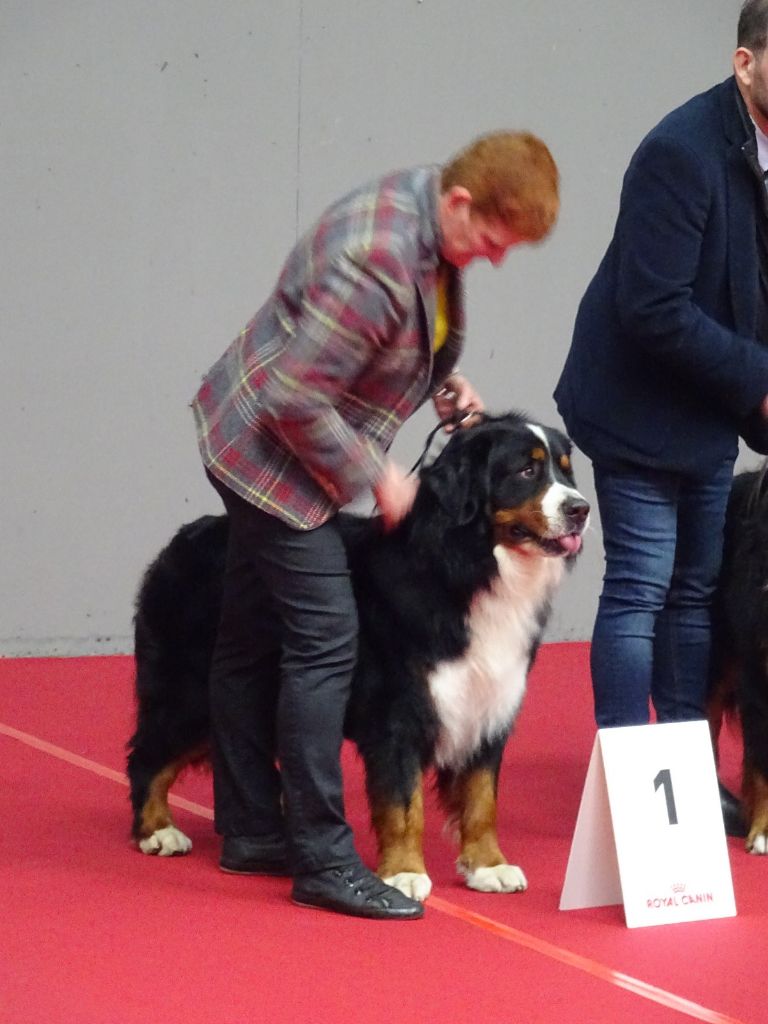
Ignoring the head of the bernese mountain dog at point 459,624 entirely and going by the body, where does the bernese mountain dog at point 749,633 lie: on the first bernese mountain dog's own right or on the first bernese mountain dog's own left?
on the first bernese mountain dog's own left

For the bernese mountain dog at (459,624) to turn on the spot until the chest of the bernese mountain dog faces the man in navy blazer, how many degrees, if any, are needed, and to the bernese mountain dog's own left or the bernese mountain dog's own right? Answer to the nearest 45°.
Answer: approximately 90° to the bernese mountain dog's own left

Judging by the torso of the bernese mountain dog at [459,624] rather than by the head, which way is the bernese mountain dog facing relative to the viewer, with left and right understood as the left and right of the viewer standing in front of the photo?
facing the viewer and to the right of the viewer

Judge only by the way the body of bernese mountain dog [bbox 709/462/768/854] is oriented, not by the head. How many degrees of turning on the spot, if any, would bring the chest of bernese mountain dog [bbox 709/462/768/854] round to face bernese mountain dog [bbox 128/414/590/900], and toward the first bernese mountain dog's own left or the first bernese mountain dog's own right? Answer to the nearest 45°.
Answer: approximately 135° to the first bernese mountain dog's own right

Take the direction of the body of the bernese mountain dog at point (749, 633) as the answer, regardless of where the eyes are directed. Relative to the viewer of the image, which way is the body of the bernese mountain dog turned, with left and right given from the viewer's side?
facing to the right of the viewer

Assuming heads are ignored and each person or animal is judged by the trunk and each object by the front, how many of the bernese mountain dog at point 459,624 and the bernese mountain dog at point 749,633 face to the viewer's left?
0

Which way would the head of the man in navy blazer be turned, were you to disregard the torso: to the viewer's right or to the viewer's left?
to the viewer's right
